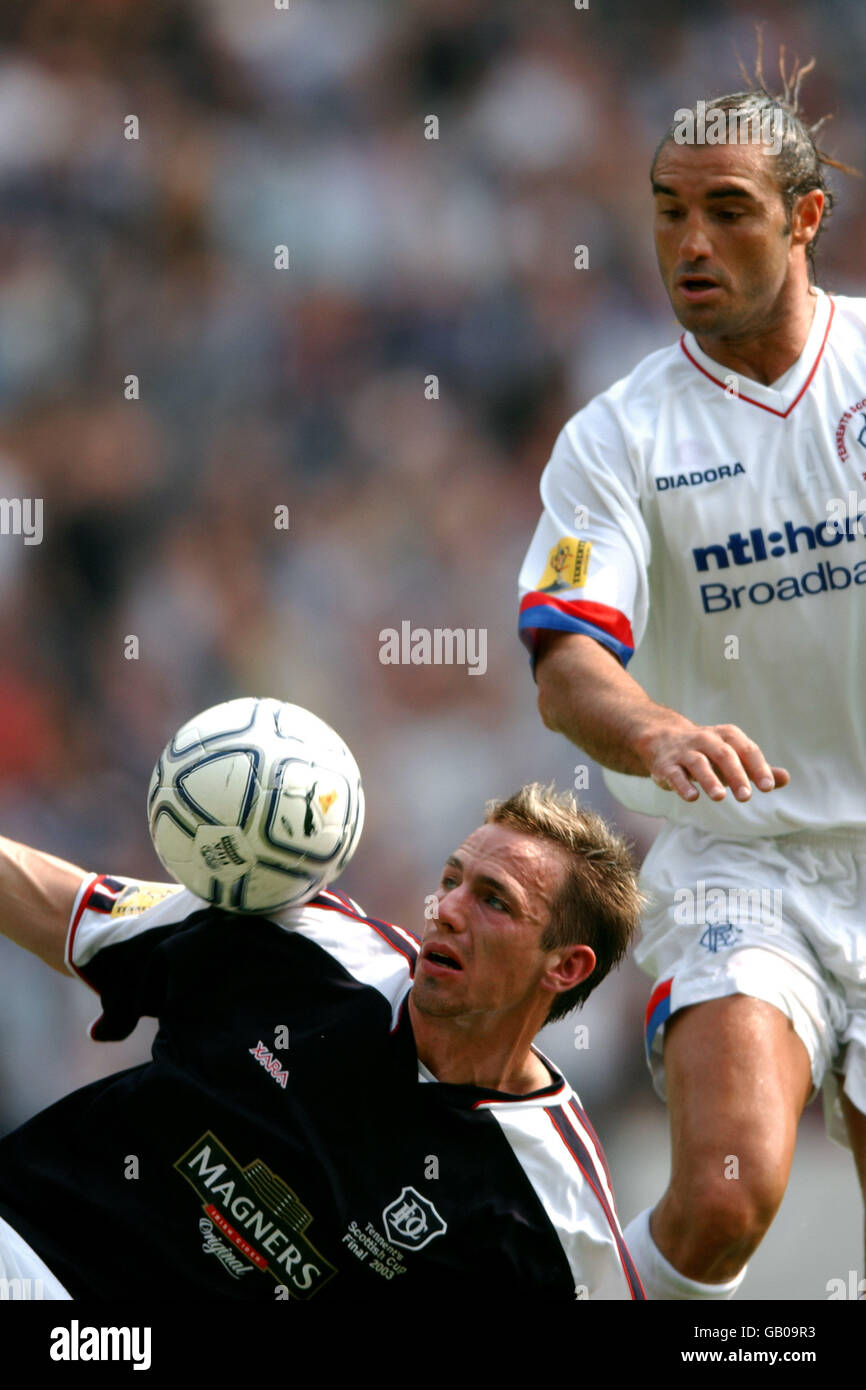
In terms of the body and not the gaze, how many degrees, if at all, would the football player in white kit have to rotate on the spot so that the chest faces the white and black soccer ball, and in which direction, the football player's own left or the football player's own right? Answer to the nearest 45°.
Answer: approximately 45° to the football player's own right

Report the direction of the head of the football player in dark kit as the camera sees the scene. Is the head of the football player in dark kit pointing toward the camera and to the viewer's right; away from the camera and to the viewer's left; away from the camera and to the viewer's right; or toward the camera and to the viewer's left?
toward the camera and to the viewer's left

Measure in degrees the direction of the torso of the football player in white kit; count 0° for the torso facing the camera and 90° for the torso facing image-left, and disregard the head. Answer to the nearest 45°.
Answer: approximately 0°

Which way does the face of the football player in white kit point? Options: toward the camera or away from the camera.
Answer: toward the camera
